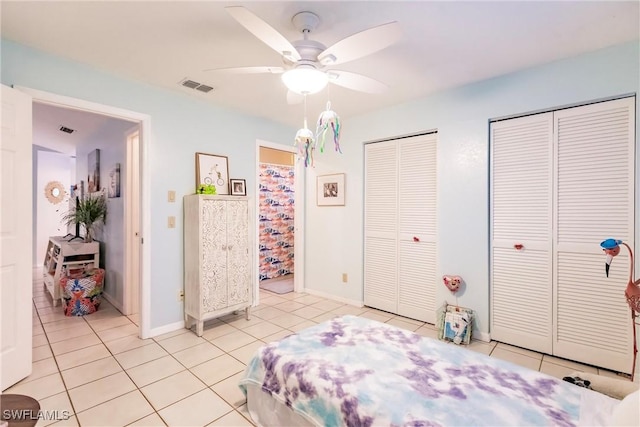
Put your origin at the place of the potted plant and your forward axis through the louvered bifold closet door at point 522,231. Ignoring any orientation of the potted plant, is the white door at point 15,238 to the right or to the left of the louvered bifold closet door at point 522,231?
right

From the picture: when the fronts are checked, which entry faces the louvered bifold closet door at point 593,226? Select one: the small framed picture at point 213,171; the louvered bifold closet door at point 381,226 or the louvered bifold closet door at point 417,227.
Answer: the small framed picture

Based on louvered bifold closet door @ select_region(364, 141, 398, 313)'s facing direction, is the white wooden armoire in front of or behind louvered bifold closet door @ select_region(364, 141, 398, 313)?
in front

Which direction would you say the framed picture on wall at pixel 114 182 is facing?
to the viewer's left

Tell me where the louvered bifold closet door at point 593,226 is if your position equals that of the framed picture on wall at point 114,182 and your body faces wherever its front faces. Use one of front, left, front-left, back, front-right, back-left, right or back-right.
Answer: back-left

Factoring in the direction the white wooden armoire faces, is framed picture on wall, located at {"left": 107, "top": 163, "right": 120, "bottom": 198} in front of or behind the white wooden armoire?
behind

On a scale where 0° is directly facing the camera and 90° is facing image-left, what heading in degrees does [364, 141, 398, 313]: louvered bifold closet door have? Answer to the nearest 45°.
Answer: approximately 45°

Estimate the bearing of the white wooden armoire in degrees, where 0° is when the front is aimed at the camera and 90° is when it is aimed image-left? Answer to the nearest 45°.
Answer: approximately 315°

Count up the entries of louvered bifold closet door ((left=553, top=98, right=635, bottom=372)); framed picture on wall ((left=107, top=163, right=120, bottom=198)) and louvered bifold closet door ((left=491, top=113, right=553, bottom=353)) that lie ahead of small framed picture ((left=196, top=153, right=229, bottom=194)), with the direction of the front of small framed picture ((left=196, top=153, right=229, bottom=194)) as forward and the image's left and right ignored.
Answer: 2

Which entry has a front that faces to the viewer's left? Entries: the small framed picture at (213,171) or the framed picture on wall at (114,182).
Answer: the framed picture on wall

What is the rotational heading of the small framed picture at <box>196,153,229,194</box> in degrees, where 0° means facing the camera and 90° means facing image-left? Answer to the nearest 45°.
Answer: approximately 315°
